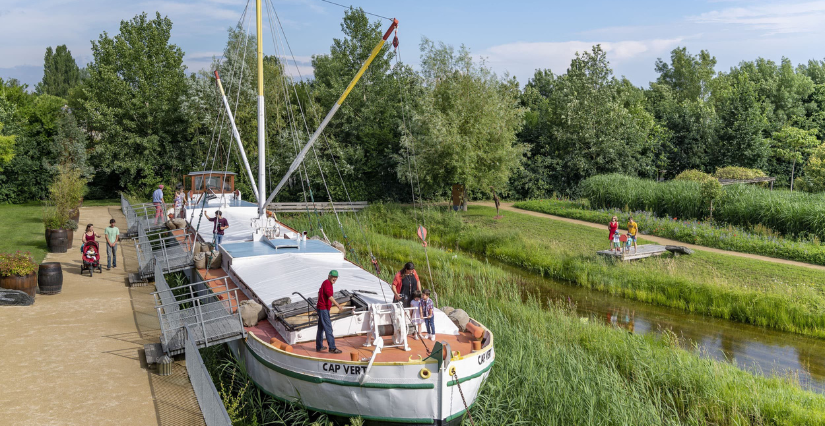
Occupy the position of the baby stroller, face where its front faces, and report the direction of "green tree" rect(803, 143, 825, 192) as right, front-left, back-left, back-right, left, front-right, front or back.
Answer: left

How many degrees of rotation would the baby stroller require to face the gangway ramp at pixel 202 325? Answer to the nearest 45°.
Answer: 0° — it already faces it

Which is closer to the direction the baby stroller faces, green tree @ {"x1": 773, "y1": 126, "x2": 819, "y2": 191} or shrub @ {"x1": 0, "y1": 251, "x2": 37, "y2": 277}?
the shrub

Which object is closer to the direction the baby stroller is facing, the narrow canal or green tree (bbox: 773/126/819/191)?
the narrow canal

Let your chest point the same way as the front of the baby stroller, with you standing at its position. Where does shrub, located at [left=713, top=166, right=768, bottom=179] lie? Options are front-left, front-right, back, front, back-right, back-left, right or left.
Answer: left

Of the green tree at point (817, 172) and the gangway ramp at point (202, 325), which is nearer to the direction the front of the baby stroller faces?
the gangway ramp

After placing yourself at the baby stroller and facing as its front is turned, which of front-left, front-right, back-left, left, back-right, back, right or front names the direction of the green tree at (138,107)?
back

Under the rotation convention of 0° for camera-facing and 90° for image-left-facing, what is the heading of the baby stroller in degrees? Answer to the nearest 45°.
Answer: approximately 0°

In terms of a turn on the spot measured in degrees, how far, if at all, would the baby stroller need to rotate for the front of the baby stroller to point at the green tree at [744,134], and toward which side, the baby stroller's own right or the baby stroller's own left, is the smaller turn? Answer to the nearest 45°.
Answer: approximately 90° to the baby stroller's own left

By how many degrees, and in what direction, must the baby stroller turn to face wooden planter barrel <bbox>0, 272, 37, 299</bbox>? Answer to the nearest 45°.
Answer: approximately 45° to its right

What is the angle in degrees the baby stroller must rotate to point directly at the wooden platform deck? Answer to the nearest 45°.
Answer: approximately 90° to its left

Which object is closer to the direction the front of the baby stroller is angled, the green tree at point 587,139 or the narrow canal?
the narrow canal

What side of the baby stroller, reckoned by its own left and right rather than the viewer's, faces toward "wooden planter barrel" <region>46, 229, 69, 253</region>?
back

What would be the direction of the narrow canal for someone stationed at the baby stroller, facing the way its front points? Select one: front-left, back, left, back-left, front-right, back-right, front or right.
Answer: front-left

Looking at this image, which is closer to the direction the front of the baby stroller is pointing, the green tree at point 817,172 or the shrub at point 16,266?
the shrub

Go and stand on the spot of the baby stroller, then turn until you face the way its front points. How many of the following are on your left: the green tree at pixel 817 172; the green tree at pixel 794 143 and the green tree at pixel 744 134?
3
